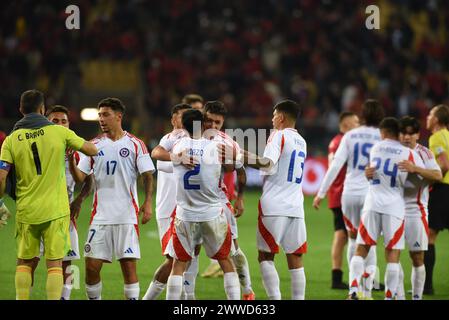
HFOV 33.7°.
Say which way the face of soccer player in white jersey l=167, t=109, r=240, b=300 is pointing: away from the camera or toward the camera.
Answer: away from the camera

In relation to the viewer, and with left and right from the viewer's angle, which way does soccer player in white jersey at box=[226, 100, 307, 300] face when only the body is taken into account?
facing away from the viewer and to the left of the viewer

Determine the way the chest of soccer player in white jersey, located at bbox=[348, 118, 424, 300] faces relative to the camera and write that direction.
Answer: away from the camera

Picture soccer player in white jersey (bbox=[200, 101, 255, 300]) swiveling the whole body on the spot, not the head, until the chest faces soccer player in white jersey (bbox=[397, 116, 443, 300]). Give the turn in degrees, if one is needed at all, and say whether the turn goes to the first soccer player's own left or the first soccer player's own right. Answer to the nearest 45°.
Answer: approximately 135° to the first soccer player's own left

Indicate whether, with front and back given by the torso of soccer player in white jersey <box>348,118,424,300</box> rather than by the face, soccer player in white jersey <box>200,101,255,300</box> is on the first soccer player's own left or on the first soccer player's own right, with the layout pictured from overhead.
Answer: on the first soccer player's own left

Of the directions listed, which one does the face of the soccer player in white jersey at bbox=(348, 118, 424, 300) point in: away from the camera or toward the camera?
away from the camera

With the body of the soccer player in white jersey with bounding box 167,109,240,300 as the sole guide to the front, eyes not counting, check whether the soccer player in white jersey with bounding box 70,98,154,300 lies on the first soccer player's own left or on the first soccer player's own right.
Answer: on the first soccer player's own left

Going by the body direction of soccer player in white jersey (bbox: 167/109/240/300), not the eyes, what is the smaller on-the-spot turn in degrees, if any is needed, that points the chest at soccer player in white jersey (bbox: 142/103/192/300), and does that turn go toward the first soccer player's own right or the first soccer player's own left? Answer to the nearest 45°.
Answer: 0° — they already face them
